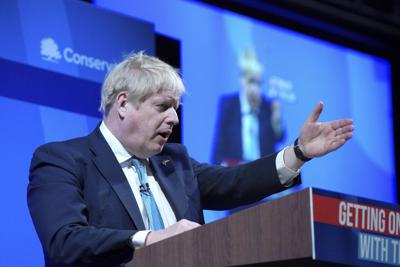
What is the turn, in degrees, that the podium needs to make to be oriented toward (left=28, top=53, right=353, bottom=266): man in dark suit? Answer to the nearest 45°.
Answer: approximately 180°

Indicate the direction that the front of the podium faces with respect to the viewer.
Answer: facing the viewer and to the right of the viewer

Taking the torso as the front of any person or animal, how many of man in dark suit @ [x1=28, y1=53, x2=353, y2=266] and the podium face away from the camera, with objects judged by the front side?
0

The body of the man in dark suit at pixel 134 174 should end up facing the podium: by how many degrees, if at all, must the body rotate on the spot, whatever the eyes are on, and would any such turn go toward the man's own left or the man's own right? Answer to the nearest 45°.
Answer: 0° — they already face it
